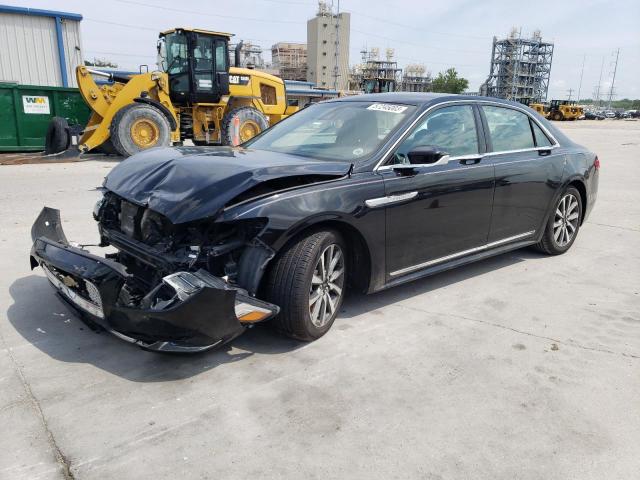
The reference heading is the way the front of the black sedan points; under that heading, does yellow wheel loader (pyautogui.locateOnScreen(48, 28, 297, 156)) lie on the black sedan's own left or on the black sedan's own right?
on the black sedan's own right

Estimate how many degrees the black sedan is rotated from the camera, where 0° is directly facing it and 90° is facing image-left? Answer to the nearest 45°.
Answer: approximately 45°

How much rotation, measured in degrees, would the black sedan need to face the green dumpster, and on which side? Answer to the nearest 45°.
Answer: approximately 90° to its right

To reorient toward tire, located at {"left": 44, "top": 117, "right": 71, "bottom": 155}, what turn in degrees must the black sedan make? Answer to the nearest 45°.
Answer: approximately 90° to its right
